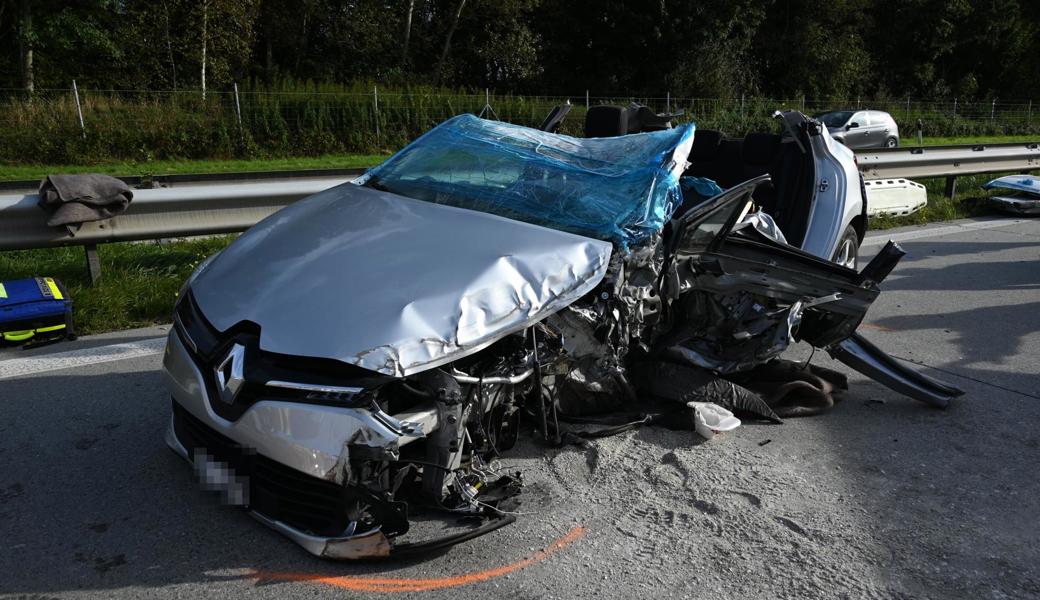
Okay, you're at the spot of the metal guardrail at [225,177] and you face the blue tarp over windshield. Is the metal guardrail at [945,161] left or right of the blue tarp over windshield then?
left

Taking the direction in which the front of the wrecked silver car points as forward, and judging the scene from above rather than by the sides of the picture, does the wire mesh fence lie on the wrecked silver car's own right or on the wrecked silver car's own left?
on the wrecked silver car's own right

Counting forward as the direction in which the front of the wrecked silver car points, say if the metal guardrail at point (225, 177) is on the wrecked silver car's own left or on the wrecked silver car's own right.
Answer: on the wrecked silver car's own right

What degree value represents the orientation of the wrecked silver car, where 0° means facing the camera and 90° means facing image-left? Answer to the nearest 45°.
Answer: approximately 45°

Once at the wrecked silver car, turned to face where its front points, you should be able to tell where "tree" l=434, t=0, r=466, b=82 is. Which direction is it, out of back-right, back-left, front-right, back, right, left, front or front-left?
back-right

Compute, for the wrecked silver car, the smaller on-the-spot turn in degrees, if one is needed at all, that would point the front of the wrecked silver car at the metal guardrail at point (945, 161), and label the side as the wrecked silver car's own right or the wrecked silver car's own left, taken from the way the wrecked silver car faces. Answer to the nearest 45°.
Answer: approximately 180°

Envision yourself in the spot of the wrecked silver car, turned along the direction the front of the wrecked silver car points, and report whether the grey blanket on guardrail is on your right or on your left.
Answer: on your right
